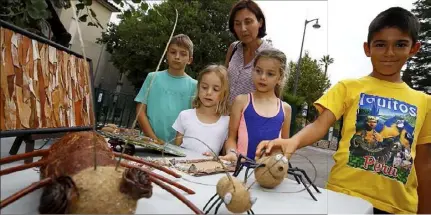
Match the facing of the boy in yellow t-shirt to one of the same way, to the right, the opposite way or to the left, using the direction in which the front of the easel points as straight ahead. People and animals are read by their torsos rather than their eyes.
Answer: to the right

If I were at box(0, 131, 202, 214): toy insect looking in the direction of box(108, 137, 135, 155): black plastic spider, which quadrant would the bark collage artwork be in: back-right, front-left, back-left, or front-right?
front-left

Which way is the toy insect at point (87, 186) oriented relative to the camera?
toward the camera

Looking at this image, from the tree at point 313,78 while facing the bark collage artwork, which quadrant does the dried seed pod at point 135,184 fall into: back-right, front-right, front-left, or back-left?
front-left

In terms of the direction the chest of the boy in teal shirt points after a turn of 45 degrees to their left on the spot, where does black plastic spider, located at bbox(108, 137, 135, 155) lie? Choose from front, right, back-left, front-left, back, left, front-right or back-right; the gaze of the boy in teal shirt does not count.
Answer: front-right

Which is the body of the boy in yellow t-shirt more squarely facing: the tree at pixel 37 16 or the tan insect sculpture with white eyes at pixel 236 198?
the tan insect sculpture with white eyes

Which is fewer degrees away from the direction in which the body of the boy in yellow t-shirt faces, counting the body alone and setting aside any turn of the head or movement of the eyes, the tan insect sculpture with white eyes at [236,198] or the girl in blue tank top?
the tan insect sculpture with white eyes

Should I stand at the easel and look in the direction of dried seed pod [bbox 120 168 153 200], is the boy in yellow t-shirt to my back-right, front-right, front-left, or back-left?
front-left

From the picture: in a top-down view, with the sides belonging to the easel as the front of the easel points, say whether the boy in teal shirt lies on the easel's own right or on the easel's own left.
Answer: on the easel's own left

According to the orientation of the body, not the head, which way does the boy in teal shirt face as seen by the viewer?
toward the camera

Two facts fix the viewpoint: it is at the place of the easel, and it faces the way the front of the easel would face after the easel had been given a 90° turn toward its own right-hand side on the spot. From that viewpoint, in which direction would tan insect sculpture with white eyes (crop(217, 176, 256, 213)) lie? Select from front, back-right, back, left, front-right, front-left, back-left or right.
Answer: left

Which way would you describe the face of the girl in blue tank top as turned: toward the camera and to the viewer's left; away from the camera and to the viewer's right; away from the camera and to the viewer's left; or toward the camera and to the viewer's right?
toward the camera and to the viewer's left

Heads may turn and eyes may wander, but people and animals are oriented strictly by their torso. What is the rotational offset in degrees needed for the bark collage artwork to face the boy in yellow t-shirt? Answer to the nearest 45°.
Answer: approximately 45° to its left
